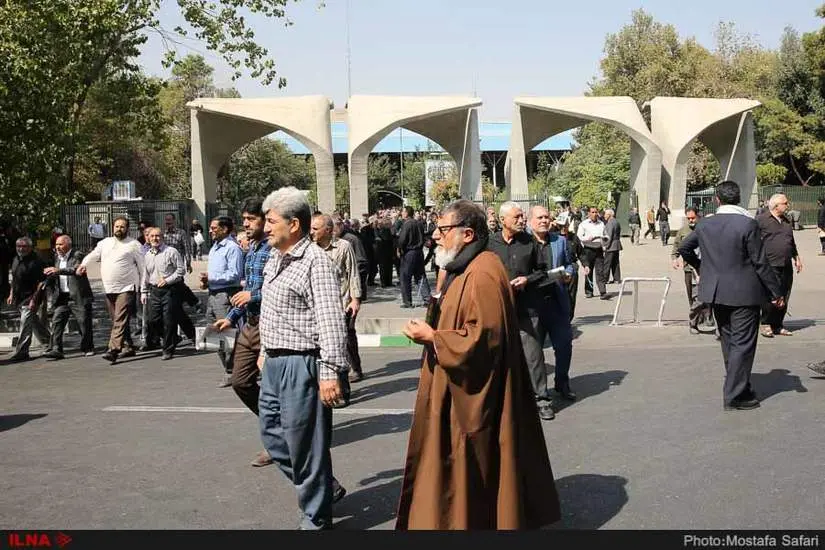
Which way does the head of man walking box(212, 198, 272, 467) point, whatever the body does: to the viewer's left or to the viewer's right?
to the viewer's left

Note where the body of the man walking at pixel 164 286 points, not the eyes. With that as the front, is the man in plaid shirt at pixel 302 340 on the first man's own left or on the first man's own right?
on the first man's own left

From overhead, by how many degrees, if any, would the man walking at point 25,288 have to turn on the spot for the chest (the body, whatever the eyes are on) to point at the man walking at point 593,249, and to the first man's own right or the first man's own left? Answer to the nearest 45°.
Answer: approximately 135° to the first man's own left

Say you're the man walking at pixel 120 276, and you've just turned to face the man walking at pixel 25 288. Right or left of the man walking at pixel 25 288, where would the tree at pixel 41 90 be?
right

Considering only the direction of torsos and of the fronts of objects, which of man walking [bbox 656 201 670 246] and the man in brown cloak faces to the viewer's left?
the man in brown cloak

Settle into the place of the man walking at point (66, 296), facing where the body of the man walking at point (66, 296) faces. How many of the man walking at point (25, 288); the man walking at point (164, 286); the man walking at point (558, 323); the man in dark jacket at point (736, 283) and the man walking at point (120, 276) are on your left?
4

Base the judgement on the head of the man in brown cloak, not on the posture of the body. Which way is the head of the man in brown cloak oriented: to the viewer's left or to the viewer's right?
to the viewer's left

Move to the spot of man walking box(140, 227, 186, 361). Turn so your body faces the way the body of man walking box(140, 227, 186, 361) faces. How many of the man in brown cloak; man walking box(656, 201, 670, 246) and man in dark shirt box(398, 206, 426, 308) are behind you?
2

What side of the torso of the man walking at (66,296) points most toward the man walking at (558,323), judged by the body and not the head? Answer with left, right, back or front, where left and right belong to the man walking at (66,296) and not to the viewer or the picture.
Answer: left
